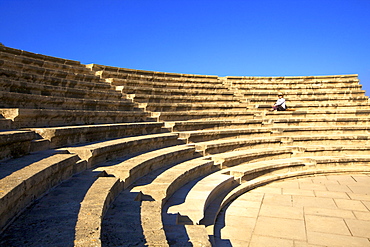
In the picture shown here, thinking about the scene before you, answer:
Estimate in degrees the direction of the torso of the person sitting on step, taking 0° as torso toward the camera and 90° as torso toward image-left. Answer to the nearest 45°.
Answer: approximately 45°
